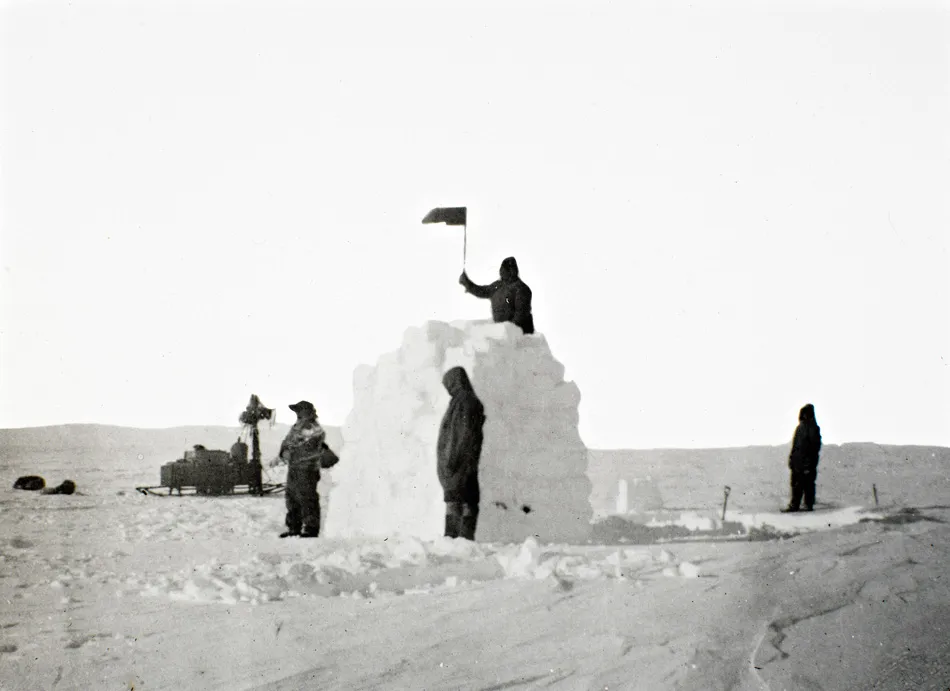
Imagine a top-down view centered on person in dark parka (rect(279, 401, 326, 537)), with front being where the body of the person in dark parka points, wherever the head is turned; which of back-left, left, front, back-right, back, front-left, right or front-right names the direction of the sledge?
back-right

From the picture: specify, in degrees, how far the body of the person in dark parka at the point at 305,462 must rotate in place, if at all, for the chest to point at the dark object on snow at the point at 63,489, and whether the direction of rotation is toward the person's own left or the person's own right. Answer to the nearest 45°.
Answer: approximately 90° to the person's own right

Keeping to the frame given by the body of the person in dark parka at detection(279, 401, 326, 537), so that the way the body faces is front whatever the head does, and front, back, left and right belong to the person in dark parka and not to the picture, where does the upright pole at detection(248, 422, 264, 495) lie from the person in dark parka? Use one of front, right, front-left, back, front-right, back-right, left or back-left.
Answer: back-right

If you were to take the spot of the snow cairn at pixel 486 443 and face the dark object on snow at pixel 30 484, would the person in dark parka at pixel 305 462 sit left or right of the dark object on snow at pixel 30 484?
left

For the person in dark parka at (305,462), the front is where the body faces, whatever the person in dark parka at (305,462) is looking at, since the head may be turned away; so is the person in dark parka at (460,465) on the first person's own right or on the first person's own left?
on the first person's own left
